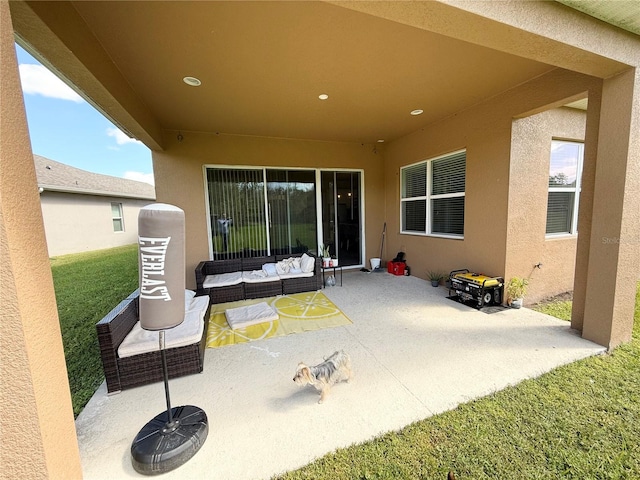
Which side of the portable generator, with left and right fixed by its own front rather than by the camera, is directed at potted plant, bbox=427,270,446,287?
right

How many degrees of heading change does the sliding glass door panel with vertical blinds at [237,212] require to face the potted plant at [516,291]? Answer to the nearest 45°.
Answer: approximately 45° to its left

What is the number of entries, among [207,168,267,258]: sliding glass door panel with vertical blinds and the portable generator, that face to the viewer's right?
0

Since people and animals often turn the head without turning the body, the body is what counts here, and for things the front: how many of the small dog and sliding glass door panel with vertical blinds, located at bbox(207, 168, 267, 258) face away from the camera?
0

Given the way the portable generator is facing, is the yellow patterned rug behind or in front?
in front

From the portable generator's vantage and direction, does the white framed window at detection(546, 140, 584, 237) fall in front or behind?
behind

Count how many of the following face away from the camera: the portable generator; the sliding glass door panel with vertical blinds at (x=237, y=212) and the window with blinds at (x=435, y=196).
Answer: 0

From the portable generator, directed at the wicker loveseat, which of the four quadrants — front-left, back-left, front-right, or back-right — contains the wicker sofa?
front-right

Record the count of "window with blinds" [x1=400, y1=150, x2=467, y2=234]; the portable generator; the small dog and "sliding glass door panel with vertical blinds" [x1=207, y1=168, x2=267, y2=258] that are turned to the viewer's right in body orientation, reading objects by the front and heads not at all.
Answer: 0

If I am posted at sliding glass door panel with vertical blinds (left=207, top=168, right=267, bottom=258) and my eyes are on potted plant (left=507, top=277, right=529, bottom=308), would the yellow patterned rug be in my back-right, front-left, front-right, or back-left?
front-right

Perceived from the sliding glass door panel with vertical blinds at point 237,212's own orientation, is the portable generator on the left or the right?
on its left

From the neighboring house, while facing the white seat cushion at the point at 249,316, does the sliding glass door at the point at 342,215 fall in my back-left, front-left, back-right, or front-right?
front-left

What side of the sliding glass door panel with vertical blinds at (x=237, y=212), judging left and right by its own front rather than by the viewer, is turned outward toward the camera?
front

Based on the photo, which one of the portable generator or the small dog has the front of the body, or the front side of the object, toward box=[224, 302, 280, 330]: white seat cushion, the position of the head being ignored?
the portable generator

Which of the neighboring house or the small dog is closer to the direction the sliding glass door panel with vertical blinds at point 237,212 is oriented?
the small dog

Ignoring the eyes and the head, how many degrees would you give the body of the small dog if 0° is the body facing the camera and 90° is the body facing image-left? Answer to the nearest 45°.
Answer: approximately 45°

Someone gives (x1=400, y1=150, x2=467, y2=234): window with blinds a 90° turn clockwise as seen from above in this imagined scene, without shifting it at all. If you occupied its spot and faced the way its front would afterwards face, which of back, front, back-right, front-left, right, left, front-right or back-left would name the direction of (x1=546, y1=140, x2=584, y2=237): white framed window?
back-right

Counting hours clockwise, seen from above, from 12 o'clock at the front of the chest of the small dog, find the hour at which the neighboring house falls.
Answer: The neighboring house is roughly at 3 o'clock from the small dog.
